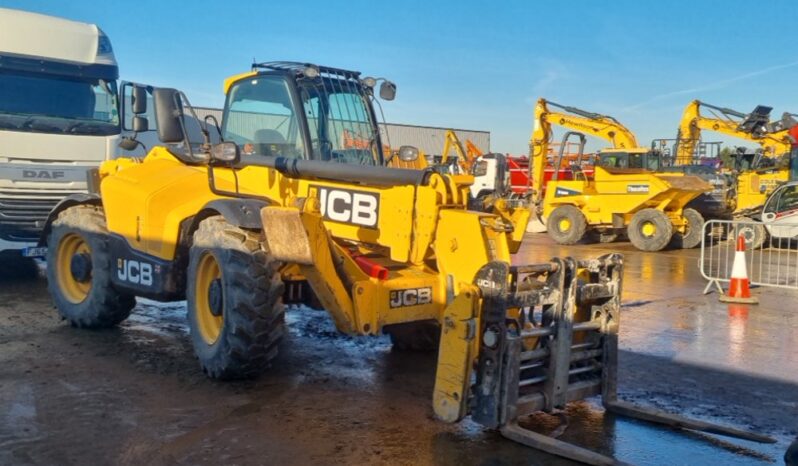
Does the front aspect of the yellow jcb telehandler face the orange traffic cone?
no

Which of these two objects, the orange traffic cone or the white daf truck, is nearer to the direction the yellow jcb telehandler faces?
the orange traffic cone

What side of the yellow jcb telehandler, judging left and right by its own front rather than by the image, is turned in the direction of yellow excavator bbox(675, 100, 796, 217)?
left

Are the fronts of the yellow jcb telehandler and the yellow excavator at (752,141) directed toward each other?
no

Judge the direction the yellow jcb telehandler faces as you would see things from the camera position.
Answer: facing the viewer and to the right of the viewer

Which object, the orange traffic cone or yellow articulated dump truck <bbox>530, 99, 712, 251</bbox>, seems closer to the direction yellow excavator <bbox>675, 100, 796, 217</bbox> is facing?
the yellow articulated dump truck

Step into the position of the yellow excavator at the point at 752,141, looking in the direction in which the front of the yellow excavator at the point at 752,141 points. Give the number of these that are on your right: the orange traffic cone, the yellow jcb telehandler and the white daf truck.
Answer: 0

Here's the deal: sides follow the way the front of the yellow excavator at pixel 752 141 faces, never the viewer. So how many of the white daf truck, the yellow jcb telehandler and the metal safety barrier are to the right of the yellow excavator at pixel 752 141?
0

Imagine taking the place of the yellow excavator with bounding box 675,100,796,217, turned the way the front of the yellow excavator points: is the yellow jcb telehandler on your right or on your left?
on your left

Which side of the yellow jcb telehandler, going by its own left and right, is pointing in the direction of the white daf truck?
back

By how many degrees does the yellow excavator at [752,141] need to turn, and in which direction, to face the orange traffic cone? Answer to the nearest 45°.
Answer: approximately 90° to its left

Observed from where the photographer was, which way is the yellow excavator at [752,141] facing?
facing to the left of the viewer

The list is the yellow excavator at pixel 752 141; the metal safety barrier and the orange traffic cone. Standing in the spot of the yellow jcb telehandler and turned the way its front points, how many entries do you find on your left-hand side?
3

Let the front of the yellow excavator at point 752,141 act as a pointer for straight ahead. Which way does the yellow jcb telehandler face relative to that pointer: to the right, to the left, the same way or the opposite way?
the opposite way

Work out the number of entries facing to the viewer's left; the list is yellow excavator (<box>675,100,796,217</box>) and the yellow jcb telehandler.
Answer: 1

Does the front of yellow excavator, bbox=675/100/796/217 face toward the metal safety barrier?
no
